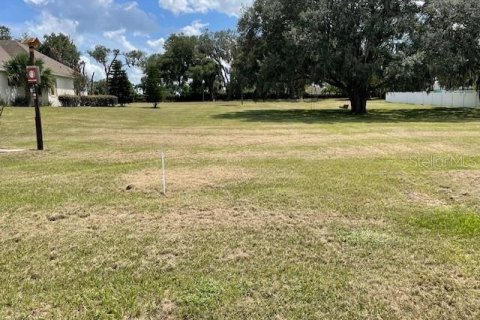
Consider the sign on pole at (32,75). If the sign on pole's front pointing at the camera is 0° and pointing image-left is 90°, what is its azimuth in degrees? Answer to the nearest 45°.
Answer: approximately 0°

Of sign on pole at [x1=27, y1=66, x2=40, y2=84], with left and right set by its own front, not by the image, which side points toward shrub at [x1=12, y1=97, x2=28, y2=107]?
back

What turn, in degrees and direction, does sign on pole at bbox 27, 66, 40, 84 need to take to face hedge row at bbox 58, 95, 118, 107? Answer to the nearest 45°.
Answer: approximately 180°

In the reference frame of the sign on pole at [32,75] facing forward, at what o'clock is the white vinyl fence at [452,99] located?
The white vinyl fence is roughly at 8 o'clock from the sign on pole.

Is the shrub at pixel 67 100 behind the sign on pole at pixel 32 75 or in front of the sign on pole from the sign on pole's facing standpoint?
behind

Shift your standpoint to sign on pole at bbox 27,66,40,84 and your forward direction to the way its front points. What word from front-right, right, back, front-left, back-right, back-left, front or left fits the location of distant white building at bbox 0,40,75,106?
back
